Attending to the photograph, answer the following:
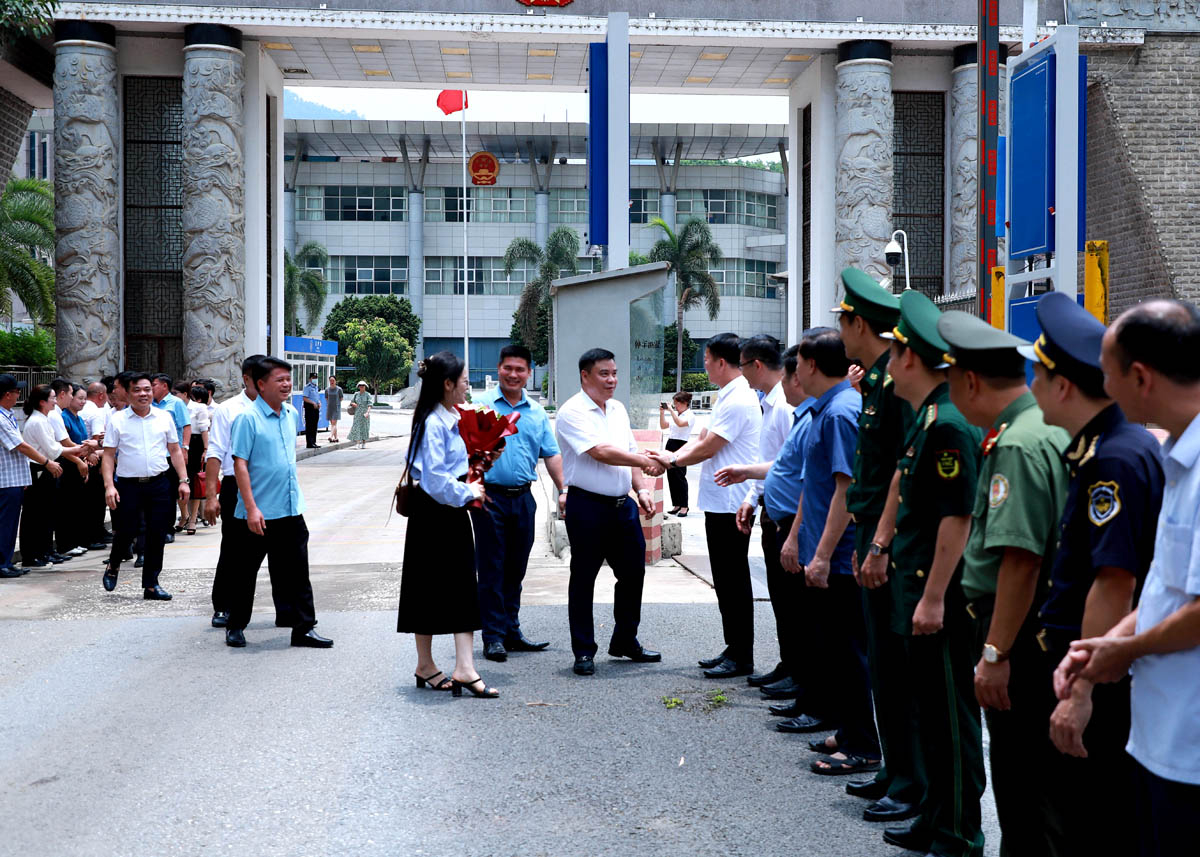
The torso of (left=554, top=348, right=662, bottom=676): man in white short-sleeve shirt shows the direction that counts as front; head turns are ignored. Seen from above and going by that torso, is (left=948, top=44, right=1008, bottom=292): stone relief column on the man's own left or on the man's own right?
on the man's own left

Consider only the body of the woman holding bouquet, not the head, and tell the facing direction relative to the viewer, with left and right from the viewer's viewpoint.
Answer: facing to the right of the viewer

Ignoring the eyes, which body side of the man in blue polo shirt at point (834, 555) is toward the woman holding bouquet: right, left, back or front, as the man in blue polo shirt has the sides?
front

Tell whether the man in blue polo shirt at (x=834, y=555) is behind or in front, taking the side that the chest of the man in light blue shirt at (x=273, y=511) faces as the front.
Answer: in front

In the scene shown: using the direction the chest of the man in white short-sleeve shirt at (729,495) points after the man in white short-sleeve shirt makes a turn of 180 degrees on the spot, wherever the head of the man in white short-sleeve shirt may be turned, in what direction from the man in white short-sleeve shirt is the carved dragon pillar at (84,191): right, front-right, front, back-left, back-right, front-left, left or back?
back-left

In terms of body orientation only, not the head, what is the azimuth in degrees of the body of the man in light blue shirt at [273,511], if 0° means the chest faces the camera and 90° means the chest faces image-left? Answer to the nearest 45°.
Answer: approximately 315°

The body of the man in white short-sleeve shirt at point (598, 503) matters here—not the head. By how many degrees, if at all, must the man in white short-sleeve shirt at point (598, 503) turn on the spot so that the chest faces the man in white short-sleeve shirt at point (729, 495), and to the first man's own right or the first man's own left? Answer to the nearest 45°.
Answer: approximately 45° to the first man's own left

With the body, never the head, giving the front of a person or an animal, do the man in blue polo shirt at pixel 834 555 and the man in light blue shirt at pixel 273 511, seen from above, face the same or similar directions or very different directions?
very different directions

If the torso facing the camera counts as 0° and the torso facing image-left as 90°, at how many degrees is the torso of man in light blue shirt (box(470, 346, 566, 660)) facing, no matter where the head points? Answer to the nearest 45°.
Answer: approximately 0°

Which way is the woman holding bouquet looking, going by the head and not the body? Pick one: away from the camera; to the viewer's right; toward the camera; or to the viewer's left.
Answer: to the viewer's right

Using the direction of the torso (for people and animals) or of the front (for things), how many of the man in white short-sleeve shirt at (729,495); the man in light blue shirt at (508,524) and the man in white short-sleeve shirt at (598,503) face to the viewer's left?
1

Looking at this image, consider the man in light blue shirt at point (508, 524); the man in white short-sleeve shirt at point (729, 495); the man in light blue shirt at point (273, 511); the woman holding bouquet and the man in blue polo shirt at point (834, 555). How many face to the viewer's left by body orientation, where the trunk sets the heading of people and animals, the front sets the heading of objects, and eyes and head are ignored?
2

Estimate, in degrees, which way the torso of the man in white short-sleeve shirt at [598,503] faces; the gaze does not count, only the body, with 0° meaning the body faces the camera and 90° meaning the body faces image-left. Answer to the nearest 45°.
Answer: approximately 315°

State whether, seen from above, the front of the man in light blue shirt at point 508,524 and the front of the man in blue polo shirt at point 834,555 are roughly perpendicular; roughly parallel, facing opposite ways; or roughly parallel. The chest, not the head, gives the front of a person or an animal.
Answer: roughly perpendicular

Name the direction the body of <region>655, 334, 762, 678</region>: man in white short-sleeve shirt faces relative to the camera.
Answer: to the viewer's left
